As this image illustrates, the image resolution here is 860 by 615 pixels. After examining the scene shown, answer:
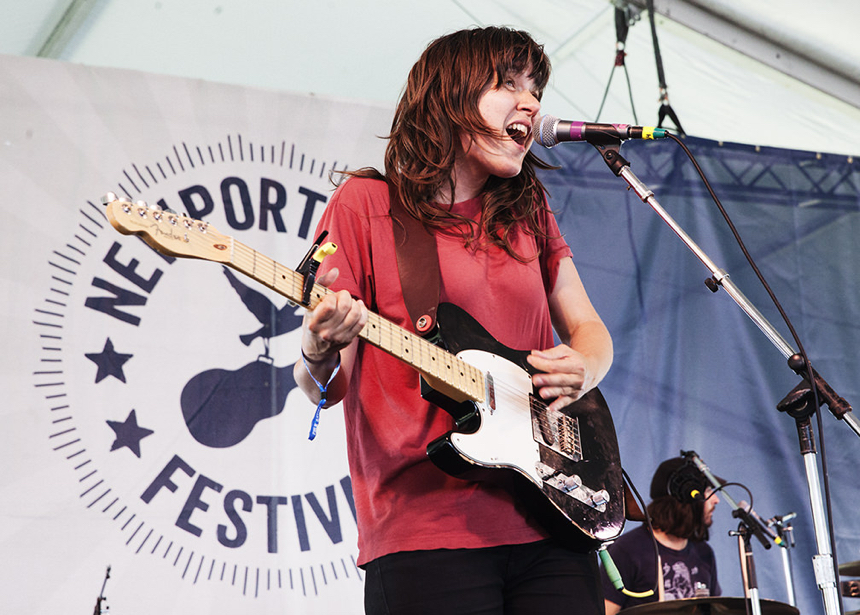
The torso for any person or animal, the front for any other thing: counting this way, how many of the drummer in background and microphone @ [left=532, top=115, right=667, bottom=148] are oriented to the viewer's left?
1

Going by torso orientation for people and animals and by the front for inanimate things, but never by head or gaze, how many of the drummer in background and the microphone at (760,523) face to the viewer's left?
1

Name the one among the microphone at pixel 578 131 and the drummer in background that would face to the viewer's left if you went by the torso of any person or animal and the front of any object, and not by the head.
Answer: the microphone

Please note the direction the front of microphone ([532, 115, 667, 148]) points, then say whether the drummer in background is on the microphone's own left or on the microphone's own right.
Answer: on the microphone's own right

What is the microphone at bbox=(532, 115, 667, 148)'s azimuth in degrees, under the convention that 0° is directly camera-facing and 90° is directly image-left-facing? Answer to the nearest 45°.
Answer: approximately 90°

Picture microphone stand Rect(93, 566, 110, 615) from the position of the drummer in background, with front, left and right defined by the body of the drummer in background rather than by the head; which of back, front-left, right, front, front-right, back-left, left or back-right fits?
right

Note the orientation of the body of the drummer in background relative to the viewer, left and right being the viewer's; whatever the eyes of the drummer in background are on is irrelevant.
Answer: facing the viewer and to the right of the viewer

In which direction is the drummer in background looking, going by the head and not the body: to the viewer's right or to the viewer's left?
to the viewer's right

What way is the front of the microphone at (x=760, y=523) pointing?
to the viewer's left
